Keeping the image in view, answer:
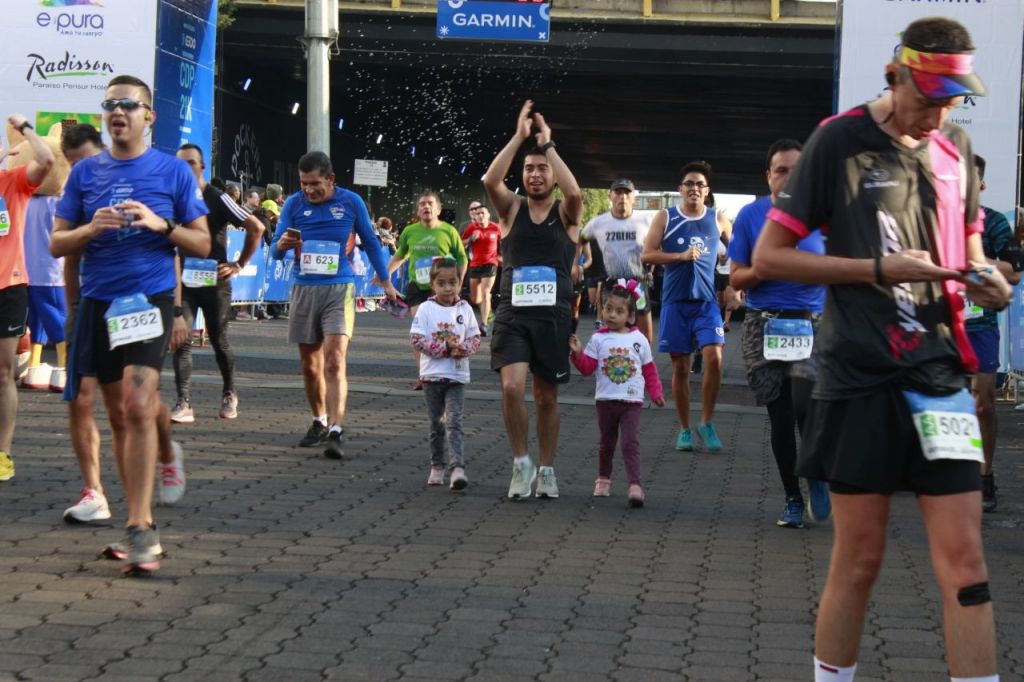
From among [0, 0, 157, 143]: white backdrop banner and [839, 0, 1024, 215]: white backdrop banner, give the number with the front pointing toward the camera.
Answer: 2

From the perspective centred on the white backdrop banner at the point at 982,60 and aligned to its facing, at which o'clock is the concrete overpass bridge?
The concrete overpass bridge is roughly at 5 o'clock from the white backdrop banner.

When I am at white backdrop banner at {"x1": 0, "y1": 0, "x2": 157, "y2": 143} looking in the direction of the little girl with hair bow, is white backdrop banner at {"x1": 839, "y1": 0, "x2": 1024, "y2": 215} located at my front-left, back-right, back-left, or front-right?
front-left

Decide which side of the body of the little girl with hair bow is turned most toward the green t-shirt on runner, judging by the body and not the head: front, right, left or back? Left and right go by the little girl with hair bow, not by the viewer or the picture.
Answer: back

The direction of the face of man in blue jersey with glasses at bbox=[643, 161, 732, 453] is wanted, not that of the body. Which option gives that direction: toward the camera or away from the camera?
toward the camera

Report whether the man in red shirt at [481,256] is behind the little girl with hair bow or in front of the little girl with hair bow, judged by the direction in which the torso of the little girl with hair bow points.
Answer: behind

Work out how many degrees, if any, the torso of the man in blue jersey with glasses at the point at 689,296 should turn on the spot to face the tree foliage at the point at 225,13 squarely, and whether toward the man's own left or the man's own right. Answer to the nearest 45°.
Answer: approximately 135° to the man's own right

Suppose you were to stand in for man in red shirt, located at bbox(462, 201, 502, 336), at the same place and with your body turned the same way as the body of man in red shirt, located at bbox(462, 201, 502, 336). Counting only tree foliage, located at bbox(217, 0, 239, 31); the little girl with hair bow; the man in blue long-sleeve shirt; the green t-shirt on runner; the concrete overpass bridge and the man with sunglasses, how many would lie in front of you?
4

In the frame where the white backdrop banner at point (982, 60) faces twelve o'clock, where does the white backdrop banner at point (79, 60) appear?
the white backdrop banner at point (79, 60) is roughly at 3 o'clock from the white backdrop banner at point (982, 60).

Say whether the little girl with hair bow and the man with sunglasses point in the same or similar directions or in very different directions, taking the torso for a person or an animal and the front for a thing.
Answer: same or similar directions

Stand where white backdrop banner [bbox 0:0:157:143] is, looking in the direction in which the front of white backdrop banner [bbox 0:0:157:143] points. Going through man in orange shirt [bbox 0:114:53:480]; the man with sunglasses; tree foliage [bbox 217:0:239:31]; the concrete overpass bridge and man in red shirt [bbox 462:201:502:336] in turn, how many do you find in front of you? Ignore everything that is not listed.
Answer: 2

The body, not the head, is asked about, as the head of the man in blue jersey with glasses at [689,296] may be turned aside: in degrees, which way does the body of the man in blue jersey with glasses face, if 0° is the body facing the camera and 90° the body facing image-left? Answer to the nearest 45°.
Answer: approximately 0°

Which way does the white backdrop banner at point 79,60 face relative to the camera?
toward the camera

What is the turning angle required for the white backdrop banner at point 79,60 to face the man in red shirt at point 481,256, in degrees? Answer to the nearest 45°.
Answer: approximately 135° to its left

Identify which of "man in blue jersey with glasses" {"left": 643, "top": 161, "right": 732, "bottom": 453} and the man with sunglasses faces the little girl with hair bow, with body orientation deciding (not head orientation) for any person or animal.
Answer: the man in blue jersey with glasses

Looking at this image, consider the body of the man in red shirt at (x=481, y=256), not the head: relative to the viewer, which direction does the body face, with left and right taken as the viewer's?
facing the viewer
